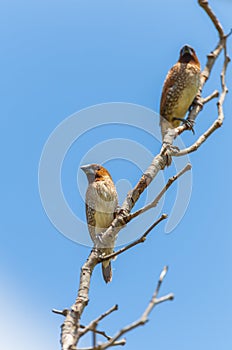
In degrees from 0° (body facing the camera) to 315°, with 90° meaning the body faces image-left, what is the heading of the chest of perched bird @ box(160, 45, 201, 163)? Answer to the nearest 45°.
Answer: approximately 315°
